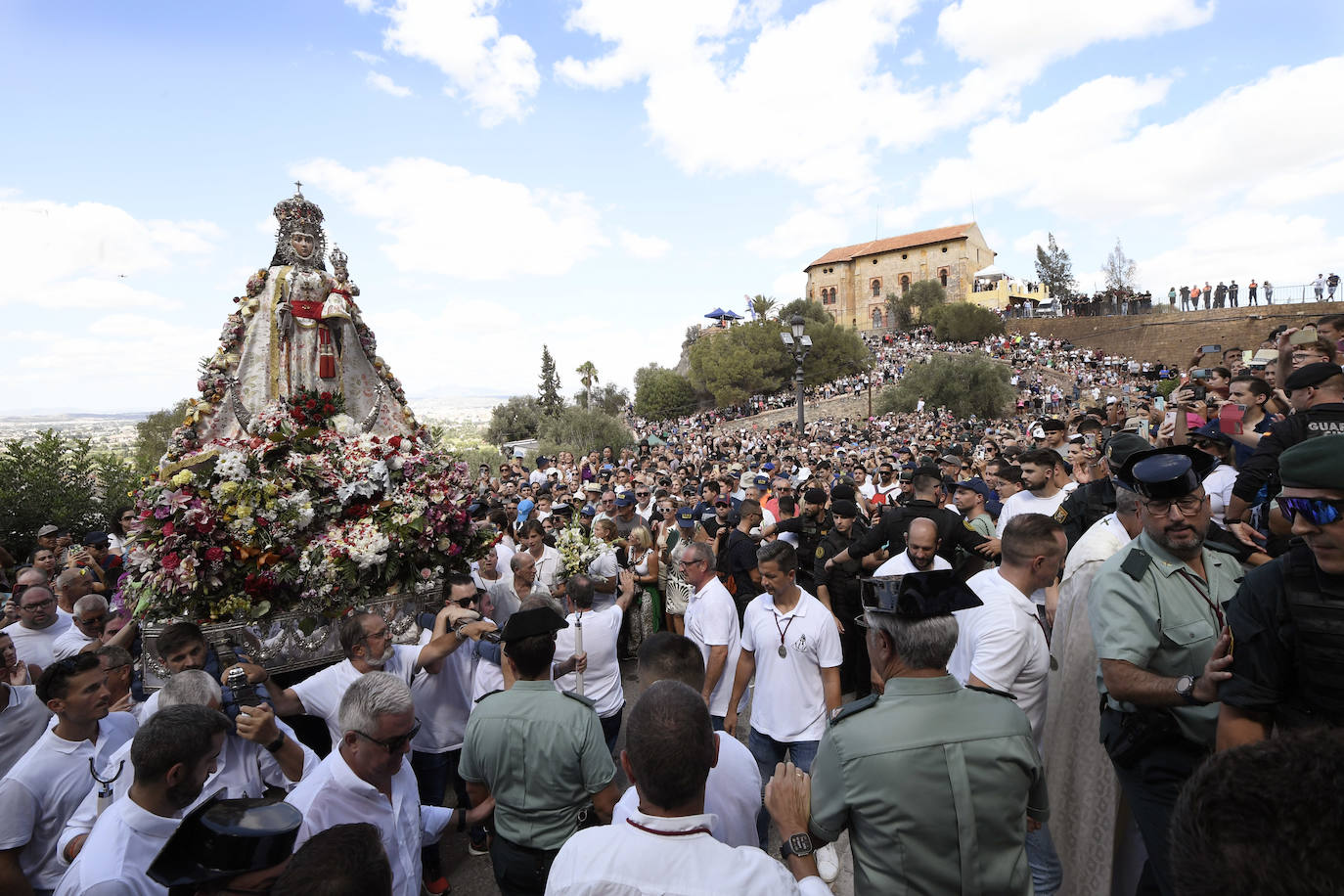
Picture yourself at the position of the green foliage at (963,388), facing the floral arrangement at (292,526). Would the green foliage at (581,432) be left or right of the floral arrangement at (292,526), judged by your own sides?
right

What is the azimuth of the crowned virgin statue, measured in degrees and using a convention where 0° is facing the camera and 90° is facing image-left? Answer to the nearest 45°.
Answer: approximately 0°

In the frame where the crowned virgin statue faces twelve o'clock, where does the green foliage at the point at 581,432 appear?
The green foliage is roughly at 7 o'clock from the crowned virgin statue.

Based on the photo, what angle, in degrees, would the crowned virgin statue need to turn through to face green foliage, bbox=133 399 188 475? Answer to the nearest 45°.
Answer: approximately 180°

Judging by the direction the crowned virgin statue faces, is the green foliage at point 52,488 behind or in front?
behind
